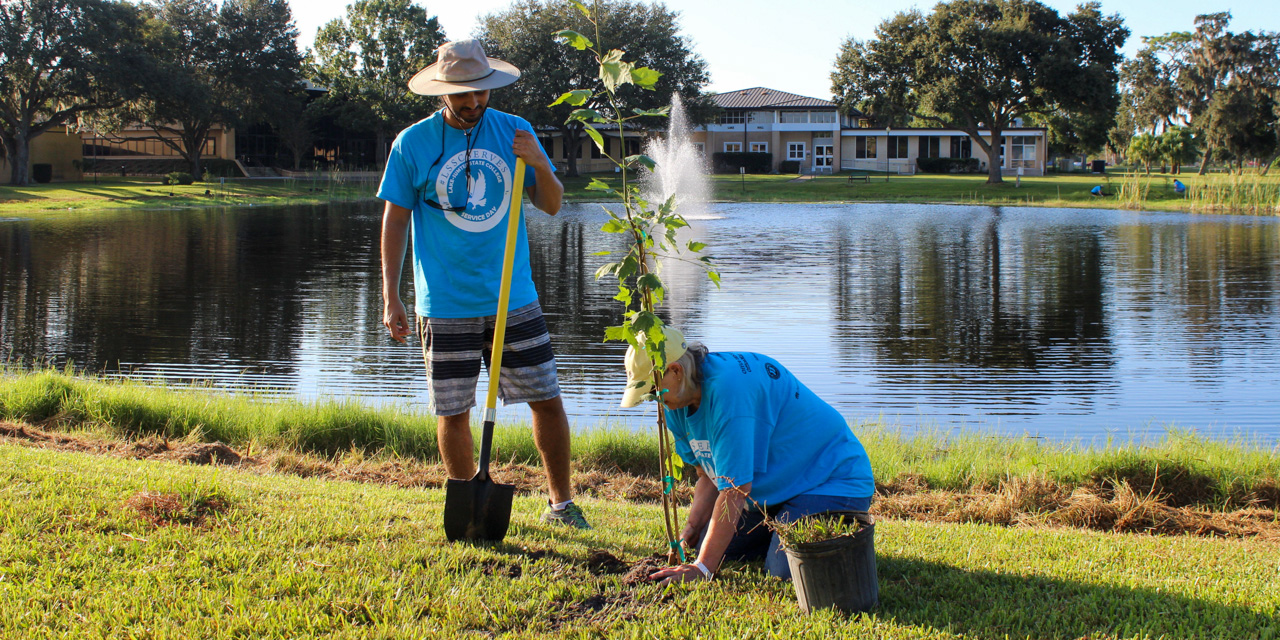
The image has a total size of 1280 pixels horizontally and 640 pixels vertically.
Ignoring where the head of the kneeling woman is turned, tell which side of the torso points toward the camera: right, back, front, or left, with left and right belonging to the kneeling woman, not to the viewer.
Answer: left

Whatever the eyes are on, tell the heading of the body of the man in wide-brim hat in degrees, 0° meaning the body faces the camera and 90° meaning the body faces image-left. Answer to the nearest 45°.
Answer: approximately 0°

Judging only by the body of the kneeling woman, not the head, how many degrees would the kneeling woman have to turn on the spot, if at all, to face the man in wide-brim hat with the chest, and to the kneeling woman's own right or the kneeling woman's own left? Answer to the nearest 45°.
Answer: approximately 45° to the kneeling woman's own right

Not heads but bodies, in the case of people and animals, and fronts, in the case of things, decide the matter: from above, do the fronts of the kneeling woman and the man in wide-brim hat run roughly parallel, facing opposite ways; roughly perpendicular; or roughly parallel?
roughly perpendicular

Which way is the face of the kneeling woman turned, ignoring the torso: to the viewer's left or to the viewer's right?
to the viewer's left

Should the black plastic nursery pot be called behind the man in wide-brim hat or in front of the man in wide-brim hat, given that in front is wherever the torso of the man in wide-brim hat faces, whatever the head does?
in front
